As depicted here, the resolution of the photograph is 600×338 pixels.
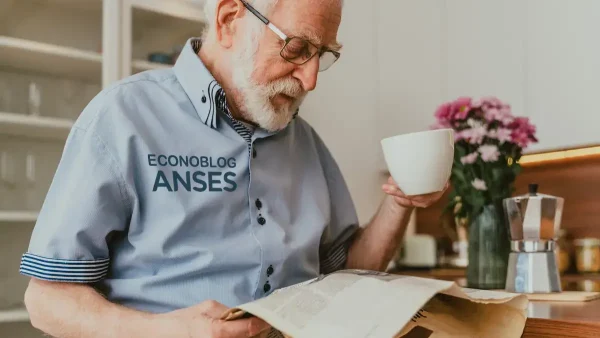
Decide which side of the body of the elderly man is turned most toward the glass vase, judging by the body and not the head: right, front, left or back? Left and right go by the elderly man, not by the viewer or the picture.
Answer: left

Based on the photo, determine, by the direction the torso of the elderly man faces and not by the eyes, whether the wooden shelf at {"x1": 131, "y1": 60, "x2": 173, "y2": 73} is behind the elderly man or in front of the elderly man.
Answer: behind

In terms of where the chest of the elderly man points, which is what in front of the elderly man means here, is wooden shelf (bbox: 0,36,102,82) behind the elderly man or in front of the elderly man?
behind

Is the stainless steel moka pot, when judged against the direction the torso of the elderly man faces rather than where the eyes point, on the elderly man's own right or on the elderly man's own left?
on the elderly man's own left

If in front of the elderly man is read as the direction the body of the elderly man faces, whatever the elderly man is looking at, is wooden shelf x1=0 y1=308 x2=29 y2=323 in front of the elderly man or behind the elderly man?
behind

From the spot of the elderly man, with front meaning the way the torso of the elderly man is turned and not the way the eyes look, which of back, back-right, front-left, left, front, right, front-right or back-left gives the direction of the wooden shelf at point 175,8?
back-left

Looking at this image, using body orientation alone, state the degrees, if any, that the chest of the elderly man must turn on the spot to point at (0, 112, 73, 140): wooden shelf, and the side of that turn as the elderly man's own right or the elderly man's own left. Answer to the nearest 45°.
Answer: approximately 180°

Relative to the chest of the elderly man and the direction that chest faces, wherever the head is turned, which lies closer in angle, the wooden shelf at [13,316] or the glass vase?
the glass vase

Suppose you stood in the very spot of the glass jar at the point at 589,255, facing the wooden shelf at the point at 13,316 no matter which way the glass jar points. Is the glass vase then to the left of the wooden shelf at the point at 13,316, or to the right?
left

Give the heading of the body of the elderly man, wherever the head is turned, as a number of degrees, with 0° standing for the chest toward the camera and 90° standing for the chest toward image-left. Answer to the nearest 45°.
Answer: approximately 315°

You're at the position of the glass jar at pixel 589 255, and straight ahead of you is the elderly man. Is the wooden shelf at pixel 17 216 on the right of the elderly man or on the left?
right
